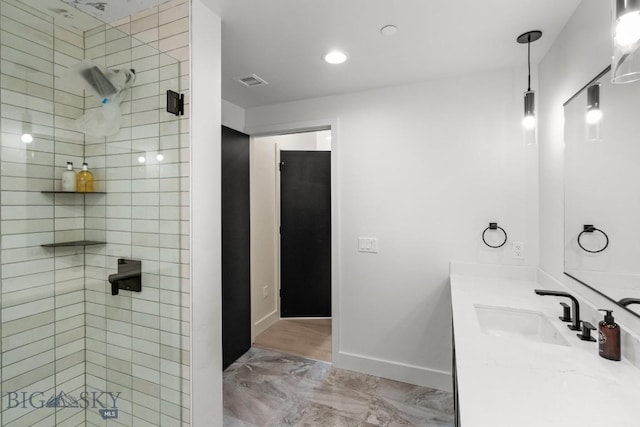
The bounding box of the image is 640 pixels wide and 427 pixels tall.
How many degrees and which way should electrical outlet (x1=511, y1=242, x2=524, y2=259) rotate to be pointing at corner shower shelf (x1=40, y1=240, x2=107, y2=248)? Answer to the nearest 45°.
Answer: approximately 45° to its right

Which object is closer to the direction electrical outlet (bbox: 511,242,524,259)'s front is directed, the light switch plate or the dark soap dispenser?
the dark soap dispenser

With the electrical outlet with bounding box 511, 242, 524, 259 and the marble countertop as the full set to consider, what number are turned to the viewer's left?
1

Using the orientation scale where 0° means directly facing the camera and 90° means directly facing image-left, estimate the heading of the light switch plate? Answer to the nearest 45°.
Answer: approximately 0°

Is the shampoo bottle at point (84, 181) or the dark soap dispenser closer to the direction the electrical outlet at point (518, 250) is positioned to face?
the dark soap dispenser

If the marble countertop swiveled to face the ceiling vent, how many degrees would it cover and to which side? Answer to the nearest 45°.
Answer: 0° — it already faces it

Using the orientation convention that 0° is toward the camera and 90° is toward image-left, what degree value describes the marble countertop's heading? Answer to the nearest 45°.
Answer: approximately 90°

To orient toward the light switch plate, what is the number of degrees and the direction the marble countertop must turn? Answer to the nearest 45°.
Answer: approximately 45° to its right

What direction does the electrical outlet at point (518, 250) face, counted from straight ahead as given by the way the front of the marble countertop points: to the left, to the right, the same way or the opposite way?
to the left

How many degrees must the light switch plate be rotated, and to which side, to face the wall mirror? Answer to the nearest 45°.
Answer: approximately 45° to its left

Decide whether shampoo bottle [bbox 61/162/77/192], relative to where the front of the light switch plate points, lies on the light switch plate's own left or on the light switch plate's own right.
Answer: on the light switch plate's own right

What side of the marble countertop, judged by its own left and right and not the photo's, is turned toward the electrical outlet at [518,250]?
right
